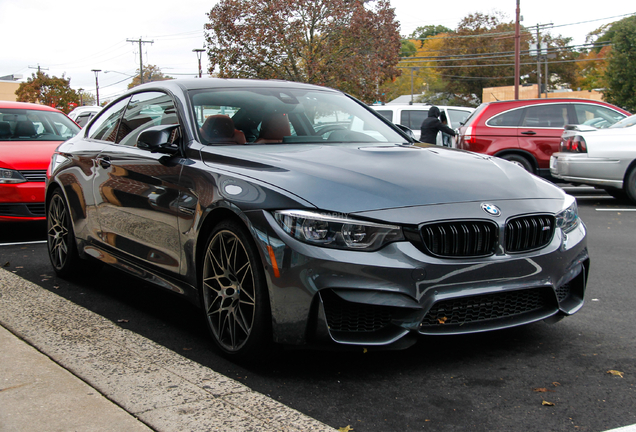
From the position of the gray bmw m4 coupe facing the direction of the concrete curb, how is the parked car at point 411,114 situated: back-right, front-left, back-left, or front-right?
back-right

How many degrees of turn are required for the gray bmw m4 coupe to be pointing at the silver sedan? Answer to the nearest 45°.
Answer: approximately 90° to its left

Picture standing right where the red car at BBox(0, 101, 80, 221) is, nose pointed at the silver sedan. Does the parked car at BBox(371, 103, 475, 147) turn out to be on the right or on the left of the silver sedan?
left

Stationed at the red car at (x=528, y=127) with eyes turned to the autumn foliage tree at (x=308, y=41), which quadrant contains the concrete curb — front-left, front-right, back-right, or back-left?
back-left

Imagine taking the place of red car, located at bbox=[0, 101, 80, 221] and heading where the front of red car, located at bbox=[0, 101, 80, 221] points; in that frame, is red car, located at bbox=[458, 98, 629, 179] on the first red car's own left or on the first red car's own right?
on the first red car's own left

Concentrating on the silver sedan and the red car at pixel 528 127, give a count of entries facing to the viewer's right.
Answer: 2

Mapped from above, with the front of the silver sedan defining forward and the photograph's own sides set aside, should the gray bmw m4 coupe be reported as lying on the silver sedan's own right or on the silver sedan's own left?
on the silver sedan's own right

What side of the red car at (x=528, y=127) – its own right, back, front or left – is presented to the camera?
right

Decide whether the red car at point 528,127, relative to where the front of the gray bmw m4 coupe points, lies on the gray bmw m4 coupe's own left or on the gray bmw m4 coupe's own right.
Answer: on the gray bmw m4 coupe's own left

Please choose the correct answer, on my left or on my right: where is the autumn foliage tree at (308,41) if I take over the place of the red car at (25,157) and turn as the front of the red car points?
on my left

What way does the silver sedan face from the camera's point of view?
to the viewer's right
